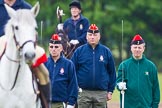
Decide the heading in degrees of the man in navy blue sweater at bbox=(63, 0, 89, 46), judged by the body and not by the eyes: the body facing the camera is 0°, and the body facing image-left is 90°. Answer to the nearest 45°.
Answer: approximately 0°

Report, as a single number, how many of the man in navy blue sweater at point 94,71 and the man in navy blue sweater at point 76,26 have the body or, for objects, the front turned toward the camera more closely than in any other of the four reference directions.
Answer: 2

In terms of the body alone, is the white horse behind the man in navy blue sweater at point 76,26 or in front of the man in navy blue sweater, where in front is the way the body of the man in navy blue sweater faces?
in front

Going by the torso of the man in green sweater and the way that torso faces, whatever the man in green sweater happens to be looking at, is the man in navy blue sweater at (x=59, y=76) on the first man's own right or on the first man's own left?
on the first man's own right

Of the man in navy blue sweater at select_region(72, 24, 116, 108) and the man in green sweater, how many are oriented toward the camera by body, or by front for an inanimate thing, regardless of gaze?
2

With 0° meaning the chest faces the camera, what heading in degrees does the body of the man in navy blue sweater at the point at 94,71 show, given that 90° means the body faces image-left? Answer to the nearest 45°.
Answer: approximately 0°

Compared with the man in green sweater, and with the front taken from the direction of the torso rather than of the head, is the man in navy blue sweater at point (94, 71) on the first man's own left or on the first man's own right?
on the first man's own right
